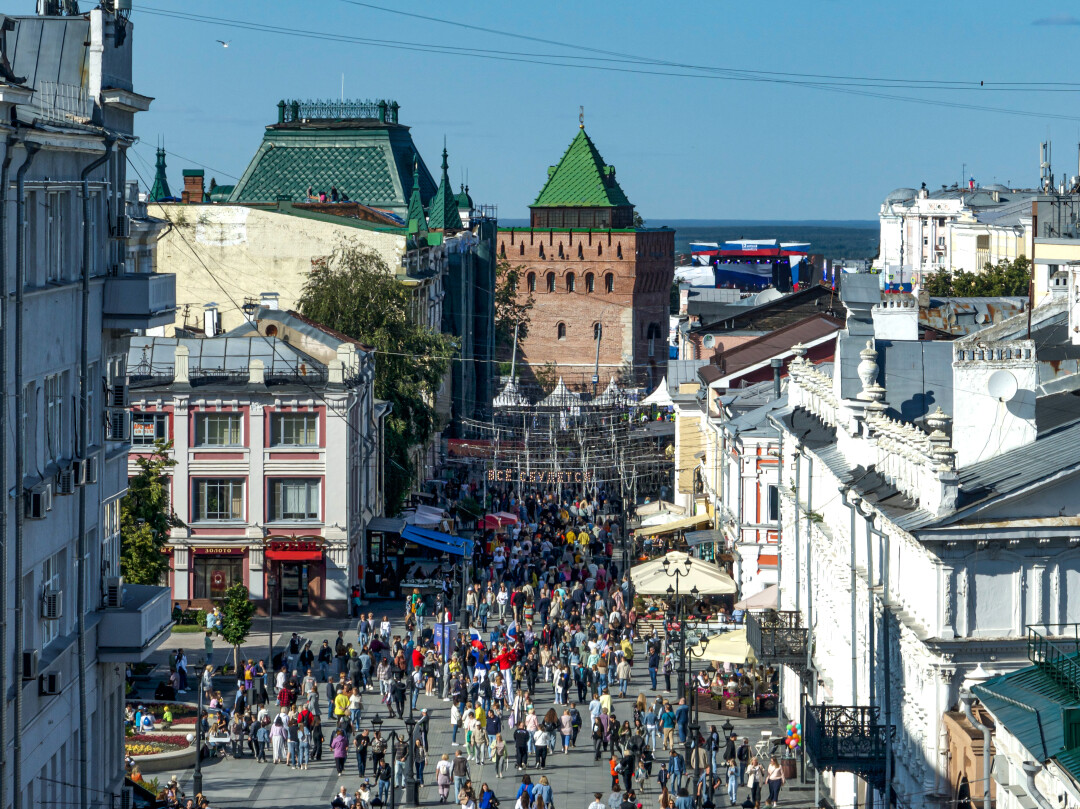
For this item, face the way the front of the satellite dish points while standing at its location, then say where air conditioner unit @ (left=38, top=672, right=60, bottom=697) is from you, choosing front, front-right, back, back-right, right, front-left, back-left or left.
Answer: front-right

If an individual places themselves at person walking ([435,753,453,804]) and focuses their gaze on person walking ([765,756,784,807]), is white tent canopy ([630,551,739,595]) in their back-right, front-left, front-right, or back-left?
front-left

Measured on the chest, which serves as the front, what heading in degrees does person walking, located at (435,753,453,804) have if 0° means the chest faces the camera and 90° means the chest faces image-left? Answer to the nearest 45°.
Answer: approximately 180°

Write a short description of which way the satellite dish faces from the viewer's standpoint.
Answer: facing the viewer

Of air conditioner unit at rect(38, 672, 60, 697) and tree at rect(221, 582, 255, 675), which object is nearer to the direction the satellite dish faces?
the air conditioner unit

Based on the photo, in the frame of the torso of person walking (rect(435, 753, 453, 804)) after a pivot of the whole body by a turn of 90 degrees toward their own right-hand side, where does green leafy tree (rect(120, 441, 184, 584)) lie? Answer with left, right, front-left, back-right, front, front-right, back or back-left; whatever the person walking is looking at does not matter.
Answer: back-left
